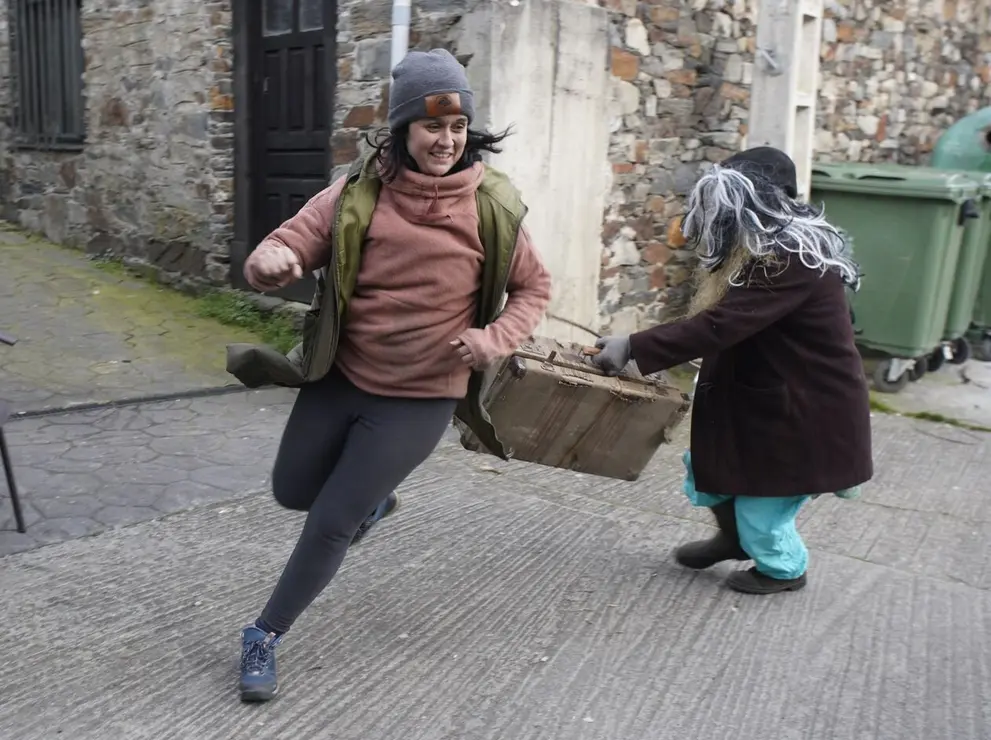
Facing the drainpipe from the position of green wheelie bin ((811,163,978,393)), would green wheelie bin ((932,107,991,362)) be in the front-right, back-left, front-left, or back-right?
back-right

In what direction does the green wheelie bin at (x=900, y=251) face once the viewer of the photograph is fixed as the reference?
facing the viewer and to the left of the viewer

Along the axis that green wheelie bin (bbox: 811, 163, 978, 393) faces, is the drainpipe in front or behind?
in front

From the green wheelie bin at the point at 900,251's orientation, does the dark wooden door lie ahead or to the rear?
ahead

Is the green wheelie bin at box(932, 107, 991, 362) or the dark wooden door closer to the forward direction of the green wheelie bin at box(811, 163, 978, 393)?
the dark wooden door

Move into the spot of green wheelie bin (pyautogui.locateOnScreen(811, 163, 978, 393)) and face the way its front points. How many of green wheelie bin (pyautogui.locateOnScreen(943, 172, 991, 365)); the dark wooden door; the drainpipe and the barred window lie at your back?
1

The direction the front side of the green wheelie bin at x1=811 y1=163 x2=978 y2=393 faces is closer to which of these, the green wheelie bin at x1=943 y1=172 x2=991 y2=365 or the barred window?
the barred window

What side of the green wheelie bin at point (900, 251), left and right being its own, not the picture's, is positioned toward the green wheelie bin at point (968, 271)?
back

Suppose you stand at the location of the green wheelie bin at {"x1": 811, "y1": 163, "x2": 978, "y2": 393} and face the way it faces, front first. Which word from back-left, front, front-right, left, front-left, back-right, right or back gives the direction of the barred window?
front-right
